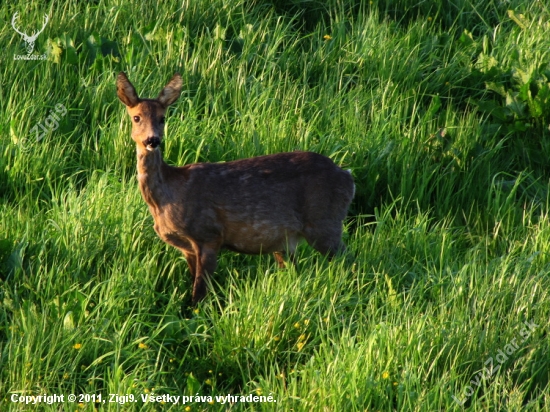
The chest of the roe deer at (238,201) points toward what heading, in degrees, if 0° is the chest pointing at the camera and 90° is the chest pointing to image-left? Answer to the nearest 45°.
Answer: approximately 90°
